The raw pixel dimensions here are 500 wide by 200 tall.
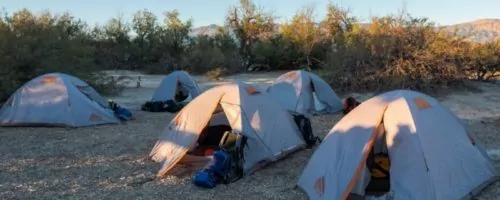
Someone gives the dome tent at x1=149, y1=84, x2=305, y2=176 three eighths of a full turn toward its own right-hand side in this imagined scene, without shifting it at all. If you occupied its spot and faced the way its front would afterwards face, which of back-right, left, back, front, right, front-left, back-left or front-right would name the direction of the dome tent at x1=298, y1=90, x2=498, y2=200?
back-right

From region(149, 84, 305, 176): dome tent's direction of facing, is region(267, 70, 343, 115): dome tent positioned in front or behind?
behind

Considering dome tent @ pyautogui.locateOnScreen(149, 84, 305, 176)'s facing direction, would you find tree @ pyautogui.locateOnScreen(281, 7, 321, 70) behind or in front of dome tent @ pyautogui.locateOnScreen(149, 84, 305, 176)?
behind

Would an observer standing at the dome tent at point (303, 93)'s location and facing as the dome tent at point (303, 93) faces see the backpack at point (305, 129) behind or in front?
in front

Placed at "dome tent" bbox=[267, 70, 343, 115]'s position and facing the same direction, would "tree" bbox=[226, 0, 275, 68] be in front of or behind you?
behind

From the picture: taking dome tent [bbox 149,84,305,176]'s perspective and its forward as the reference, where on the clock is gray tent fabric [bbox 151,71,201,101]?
The gray tent fabric is roughly at 4 o'clock from the dome tent.

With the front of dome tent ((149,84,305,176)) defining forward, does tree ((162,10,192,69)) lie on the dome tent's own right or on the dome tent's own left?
on the dome tent's own right

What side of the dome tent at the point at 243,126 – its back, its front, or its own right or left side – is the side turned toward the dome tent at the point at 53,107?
right

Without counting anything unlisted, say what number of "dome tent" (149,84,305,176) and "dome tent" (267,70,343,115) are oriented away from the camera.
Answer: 0

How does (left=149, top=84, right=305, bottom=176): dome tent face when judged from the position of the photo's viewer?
facing the viewer and to the left of the viewer

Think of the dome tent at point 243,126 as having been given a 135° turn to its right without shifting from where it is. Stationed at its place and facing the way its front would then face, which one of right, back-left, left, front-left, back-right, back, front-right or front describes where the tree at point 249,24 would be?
front
